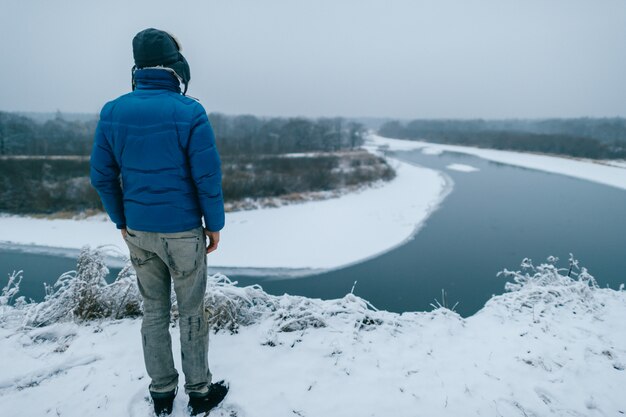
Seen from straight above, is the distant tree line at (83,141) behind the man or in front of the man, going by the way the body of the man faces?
in front

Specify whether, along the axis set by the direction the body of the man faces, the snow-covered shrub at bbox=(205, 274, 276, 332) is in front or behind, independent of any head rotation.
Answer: in front

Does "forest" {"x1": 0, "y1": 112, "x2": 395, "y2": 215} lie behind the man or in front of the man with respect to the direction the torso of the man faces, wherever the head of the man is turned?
in front

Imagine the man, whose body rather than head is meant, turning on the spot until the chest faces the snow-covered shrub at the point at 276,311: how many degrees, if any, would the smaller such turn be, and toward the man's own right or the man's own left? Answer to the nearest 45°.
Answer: approximately 45° to the man's own right

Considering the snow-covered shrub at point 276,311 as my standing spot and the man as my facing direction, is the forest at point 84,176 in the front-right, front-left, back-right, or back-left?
back-right

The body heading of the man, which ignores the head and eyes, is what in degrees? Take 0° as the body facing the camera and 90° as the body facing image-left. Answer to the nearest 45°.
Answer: approximately 180°
